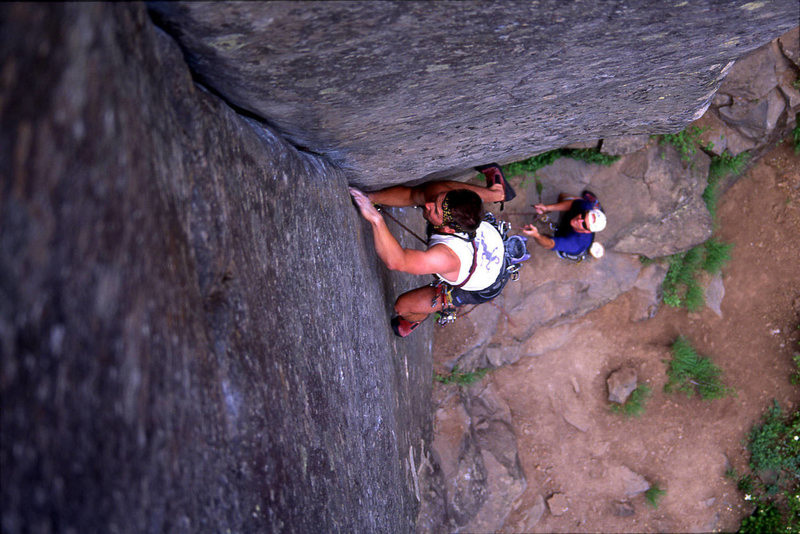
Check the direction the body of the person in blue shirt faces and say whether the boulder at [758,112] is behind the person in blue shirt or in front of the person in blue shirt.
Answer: behind

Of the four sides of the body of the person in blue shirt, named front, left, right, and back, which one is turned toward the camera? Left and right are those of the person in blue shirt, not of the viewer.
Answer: front

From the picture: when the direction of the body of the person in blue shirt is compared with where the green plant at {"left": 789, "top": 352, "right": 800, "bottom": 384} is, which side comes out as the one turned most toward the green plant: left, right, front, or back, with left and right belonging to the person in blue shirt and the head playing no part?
back

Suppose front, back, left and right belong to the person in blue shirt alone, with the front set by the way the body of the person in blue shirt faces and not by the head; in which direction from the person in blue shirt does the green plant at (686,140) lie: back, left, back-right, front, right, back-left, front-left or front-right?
back-right

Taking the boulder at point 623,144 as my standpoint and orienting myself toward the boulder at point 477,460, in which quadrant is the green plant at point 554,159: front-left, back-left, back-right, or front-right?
front-right

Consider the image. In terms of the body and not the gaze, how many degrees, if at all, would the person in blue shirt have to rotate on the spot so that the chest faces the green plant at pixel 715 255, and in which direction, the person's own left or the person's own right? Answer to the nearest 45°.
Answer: approximately 135° to the person's own right
